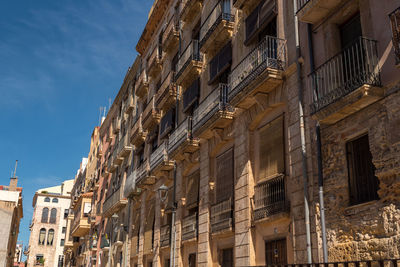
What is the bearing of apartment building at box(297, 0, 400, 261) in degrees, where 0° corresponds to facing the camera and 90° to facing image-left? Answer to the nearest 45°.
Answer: approximately 45°
